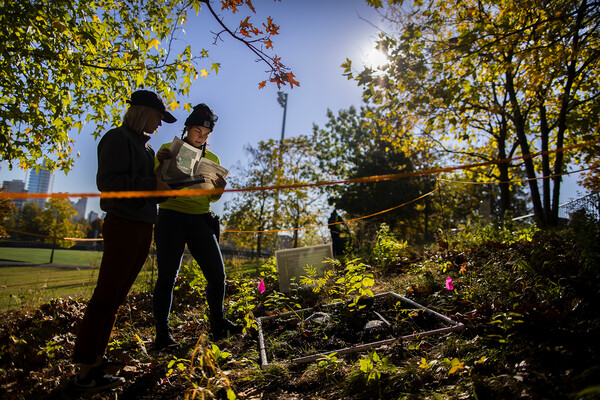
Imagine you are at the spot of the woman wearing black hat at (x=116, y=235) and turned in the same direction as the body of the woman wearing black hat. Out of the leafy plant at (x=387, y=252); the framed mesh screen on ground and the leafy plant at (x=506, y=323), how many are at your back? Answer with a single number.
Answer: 0

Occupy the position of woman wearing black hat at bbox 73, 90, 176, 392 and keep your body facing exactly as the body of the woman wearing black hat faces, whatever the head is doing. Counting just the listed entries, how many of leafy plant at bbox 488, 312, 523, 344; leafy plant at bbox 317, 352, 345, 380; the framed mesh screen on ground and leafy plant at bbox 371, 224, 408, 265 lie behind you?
0

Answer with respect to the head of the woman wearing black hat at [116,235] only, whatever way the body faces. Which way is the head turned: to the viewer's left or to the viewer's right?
to the viewer's right

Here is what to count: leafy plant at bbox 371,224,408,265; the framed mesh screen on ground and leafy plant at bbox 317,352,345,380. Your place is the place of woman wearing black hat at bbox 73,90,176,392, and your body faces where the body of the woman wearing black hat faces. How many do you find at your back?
0

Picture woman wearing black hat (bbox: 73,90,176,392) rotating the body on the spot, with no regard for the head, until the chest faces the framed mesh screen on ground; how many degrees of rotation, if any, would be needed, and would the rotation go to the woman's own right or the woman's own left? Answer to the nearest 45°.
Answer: approximately 45° to the woman's own left

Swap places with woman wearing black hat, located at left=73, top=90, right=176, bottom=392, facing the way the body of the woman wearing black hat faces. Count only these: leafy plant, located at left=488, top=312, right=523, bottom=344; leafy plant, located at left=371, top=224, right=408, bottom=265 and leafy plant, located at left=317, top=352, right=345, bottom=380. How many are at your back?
0

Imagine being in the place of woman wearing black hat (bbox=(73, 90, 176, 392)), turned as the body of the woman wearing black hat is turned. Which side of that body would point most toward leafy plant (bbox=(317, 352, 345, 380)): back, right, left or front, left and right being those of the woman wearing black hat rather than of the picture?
front

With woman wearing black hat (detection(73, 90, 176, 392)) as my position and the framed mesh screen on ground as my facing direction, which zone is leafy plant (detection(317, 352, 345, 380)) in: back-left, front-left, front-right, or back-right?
front-right

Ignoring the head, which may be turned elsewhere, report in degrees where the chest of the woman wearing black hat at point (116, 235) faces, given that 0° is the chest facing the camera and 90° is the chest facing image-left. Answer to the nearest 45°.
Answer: approximately 270°

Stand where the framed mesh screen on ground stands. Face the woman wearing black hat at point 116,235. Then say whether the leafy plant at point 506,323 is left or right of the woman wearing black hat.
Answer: left

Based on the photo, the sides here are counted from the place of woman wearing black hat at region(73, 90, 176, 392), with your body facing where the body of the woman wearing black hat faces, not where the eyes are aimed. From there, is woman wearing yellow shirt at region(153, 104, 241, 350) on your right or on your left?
on your left
